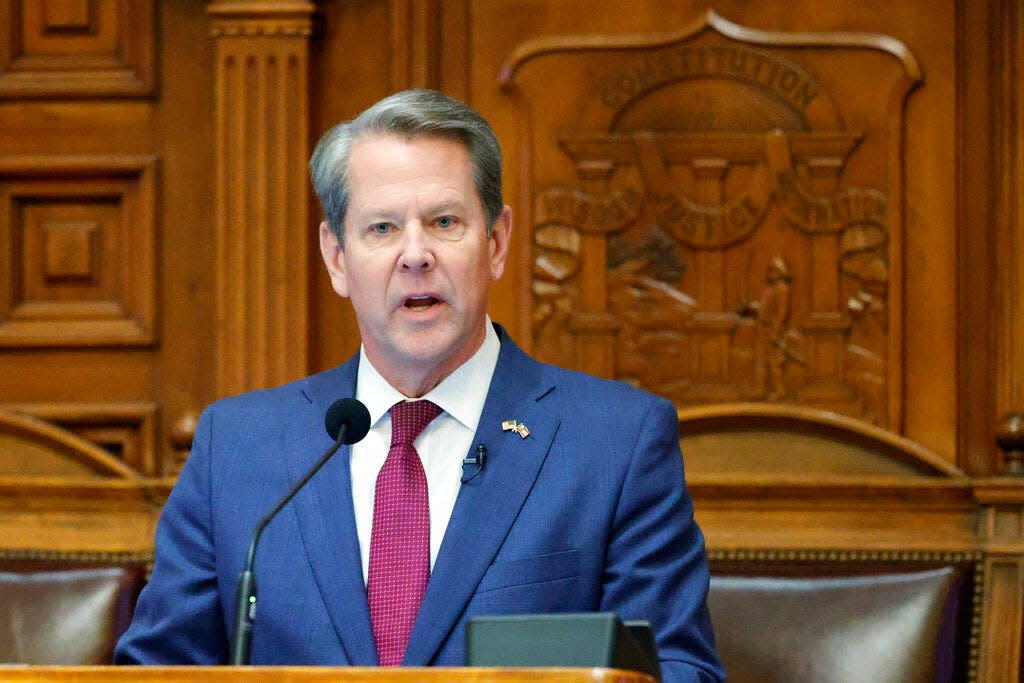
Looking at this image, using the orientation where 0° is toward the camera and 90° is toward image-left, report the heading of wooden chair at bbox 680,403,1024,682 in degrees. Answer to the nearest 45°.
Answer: approximately 0°

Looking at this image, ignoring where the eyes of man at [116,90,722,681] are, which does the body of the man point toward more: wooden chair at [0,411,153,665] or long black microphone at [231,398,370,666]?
the long black microphone

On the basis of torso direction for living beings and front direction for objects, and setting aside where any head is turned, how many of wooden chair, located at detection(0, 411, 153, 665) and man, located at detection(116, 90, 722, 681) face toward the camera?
2

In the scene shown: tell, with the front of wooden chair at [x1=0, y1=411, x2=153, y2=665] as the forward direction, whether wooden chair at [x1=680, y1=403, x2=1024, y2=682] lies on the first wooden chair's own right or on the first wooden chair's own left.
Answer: on the first wooden chair's own left

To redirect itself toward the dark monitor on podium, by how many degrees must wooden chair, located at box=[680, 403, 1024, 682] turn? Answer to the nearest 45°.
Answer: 0° — it already faces it

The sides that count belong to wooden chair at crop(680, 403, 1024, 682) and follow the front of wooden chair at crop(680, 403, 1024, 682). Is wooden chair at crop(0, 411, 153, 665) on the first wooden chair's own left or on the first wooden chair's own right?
on the first wooden chair's own right

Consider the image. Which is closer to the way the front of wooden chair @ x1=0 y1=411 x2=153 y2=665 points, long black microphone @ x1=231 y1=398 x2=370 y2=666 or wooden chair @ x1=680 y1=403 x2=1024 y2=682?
the long black microphone

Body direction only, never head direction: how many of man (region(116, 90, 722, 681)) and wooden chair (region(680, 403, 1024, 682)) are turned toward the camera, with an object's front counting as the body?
2

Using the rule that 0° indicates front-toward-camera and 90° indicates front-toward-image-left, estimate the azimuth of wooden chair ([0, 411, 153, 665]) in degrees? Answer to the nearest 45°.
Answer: approximately 0°
